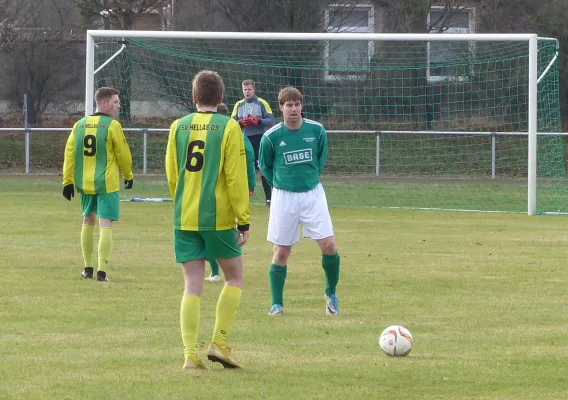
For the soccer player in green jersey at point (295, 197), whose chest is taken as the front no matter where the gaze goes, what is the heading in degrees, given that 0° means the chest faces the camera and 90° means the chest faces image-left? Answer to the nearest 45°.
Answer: approximately 0°

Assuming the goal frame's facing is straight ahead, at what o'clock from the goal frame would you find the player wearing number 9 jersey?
The player wearing number 9 jersey is roughly at 1 o'clock from the goal frame.

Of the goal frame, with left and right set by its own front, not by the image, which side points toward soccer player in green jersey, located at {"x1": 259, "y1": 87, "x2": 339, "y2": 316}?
front

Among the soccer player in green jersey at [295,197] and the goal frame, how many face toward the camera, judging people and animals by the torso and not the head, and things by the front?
2

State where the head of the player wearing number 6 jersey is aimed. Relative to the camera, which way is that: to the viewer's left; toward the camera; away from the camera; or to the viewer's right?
away from the camera

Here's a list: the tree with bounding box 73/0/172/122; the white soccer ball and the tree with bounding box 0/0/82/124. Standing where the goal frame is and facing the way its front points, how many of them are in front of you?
1

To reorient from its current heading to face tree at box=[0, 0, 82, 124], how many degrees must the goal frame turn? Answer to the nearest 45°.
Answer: approximately 135° to its right

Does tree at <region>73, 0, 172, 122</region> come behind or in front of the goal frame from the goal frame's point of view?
behind

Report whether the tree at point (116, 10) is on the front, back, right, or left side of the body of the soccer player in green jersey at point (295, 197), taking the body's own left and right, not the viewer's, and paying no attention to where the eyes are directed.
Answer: back

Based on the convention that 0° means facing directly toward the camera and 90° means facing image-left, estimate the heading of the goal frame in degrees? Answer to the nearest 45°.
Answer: approximately 0°
